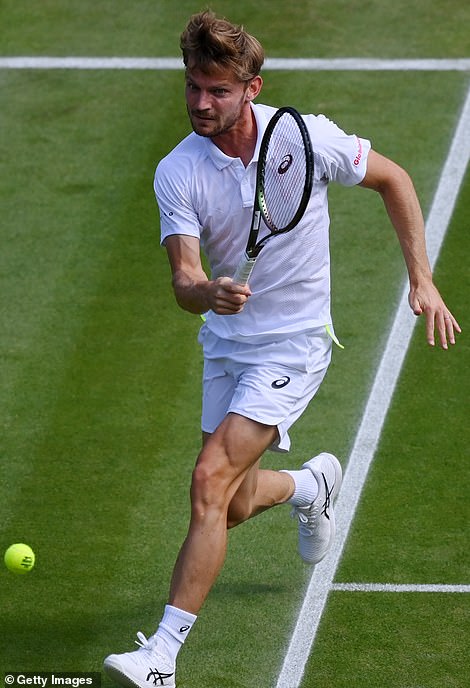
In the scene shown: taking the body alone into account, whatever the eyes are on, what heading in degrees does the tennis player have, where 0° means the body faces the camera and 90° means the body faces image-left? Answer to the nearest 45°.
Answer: approximately 45°

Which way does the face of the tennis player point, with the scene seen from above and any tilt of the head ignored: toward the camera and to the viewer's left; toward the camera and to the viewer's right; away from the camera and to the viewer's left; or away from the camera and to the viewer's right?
toward the camera and to the viewer's left
